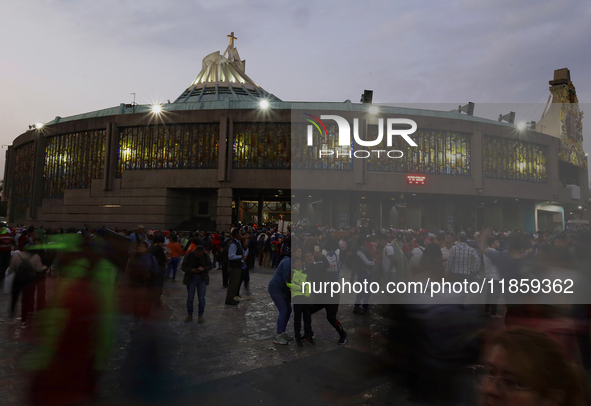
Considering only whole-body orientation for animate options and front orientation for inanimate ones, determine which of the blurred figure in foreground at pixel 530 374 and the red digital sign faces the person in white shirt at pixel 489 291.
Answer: the red digital sign

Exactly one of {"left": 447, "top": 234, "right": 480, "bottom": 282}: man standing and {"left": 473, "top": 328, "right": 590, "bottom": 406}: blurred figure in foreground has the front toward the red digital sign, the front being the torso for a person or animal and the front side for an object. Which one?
the man standing

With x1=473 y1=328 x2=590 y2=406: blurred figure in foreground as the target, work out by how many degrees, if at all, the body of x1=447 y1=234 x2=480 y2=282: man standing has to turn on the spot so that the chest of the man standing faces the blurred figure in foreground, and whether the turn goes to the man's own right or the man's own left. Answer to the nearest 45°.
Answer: approximately 180°

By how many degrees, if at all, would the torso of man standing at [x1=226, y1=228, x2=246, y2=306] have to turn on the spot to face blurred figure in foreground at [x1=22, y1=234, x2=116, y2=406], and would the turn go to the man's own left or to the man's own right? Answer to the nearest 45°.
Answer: approximately 90° to the man's own right

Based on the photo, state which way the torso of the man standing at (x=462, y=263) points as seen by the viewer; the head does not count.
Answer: away from the camera

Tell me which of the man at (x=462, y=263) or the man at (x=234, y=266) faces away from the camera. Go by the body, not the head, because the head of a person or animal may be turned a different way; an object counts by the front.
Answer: the man at (x=462, y=263)
